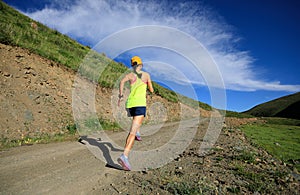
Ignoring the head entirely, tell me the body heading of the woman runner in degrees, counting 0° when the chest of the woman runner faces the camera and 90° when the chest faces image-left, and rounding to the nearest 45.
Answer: approximately 225°
